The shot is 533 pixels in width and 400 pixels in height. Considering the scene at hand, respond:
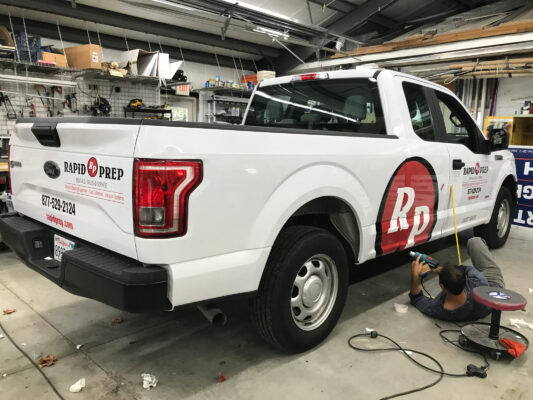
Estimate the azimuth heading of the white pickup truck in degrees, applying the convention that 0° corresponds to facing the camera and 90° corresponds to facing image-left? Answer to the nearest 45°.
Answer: approximately 225°

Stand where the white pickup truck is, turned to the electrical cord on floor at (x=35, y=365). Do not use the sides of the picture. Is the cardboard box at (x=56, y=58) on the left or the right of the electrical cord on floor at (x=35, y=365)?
right

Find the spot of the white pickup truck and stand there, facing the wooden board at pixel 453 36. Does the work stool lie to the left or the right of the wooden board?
right

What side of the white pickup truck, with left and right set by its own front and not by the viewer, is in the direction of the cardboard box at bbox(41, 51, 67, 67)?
left

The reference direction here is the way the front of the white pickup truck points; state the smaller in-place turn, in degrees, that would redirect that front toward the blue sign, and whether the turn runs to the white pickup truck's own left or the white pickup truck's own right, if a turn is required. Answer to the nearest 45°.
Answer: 0° — it already faces it

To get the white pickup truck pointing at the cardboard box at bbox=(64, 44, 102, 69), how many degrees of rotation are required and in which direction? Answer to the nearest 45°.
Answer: approximately 90° to its left

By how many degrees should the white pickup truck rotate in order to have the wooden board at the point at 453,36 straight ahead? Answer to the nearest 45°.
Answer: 0° — it already faces it

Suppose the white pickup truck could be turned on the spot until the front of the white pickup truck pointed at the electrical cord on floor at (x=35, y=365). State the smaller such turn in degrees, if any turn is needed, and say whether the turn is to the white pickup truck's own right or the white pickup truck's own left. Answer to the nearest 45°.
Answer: approximately 135° to the white pickup truck's own left
